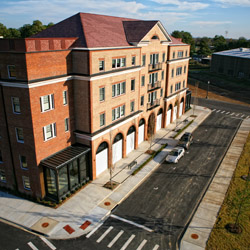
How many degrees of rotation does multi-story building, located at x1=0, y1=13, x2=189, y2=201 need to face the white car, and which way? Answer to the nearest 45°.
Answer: approximately 45° to its left

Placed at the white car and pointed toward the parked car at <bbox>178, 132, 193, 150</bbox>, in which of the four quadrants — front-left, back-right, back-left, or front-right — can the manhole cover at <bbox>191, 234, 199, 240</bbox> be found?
back-right

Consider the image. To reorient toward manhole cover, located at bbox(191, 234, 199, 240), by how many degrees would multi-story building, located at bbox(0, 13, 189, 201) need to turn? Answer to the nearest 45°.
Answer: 0° — it already faces it

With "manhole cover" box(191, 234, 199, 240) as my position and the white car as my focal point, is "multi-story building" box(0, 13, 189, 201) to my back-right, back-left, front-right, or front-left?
front-left

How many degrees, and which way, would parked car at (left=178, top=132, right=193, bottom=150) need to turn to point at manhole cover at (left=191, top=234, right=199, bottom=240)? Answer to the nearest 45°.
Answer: approximately 45° to its left

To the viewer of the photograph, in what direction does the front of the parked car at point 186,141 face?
facing the viewer and to the left of the viewer

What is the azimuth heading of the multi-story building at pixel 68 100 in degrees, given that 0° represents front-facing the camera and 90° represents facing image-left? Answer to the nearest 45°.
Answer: approximately 315°

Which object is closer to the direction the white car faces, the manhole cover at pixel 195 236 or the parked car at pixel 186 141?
the manhole cover

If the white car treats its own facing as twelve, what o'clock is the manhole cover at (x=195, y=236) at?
The manhole cover is roughly at 10 o'clock from the white car.

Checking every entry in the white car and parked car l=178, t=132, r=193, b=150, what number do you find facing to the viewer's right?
0

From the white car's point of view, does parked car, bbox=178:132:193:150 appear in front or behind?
behind
